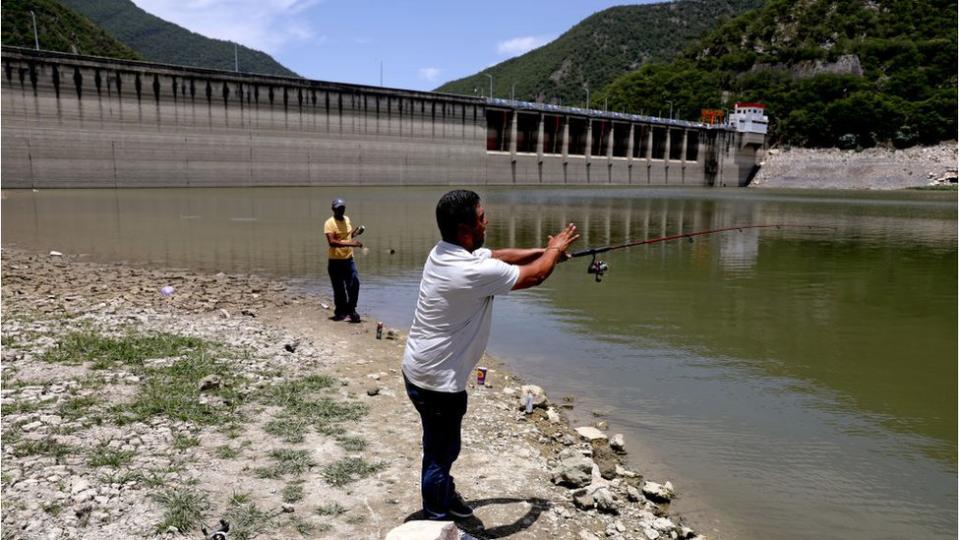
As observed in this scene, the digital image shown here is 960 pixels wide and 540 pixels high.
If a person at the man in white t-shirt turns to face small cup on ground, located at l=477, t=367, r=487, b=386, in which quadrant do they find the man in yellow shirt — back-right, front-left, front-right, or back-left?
front-left

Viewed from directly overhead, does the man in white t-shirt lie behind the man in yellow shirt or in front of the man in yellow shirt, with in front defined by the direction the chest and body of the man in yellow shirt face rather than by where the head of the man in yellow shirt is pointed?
in front

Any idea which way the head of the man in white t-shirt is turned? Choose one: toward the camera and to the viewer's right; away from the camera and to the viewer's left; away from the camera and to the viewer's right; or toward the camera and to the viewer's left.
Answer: away from the camera and to the viewer's right

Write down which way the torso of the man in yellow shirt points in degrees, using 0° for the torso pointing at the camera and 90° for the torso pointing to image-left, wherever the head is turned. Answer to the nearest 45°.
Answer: approximately 315°

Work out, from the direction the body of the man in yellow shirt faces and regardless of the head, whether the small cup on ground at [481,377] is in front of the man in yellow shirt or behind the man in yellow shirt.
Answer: in front
